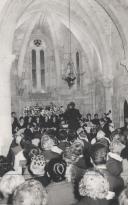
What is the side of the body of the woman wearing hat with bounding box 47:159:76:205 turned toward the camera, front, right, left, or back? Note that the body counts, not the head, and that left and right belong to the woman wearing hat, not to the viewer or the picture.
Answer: back
